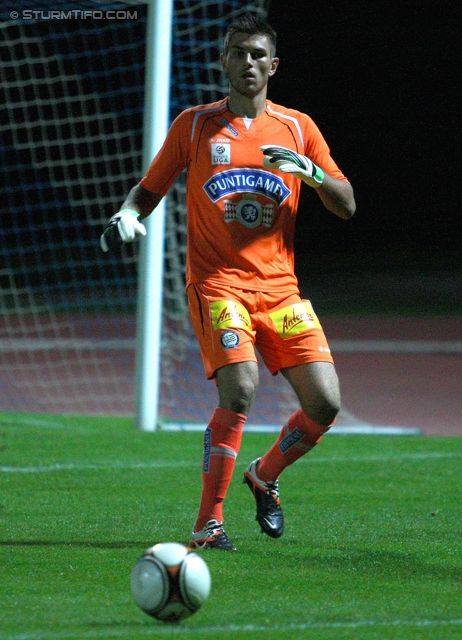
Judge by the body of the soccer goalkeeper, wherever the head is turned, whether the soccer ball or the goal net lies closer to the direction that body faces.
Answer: the soccer ball

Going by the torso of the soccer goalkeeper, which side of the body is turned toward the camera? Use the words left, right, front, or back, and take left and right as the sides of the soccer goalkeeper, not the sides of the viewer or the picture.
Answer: front

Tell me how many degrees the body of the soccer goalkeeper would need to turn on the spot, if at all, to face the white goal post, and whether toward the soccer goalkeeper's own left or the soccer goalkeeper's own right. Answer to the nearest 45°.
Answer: approximately 180°

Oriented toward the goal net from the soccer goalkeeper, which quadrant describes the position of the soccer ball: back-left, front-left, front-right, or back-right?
back-left

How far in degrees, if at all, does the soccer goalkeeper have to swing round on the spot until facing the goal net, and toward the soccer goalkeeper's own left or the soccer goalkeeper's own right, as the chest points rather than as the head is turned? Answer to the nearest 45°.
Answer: approximately 180°

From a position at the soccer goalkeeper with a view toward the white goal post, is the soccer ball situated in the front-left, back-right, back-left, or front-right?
back-left

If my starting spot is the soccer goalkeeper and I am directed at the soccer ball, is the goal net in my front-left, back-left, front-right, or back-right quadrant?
back-right

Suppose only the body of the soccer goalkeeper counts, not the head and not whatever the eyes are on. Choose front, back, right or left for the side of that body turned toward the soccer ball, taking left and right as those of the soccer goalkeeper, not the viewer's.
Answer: front

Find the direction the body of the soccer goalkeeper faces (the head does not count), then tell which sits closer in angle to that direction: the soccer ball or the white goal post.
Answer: the soccer ball

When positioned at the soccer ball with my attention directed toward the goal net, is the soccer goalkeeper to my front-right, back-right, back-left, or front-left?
front-right
